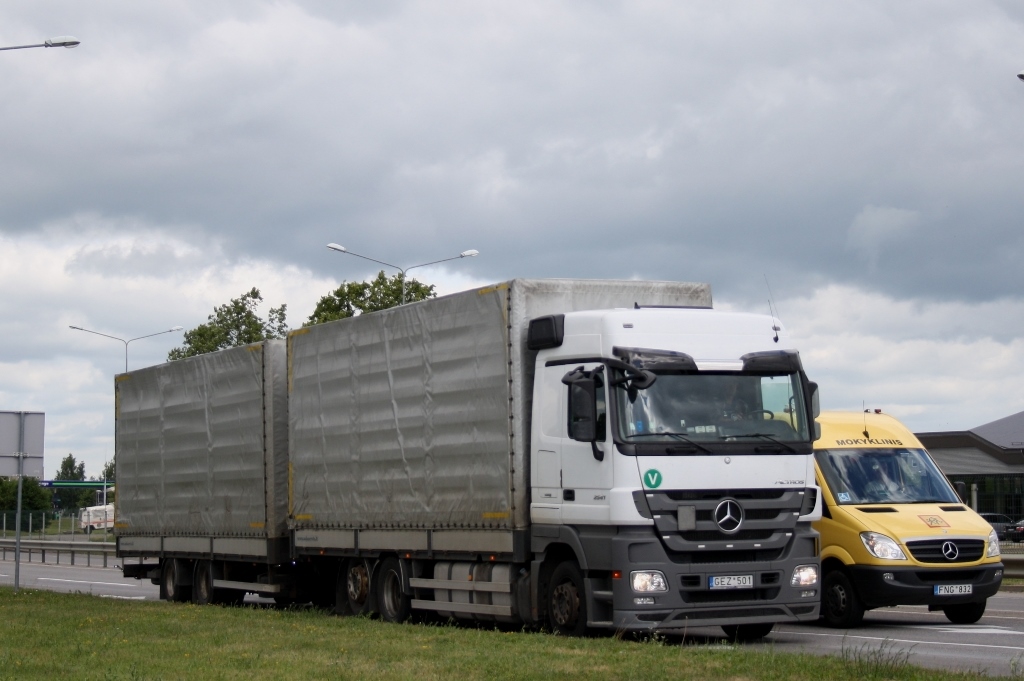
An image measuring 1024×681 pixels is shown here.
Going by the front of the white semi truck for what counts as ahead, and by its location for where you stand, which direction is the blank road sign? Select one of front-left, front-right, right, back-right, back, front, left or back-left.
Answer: back

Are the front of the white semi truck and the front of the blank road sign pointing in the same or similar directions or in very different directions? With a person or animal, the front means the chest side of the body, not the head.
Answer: very different directions

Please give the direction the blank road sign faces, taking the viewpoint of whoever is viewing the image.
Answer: facing away from the viewer

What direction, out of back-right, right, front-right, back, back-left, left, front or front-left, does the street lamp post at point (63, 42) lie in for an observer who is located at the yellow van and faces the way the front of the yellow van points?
back-right

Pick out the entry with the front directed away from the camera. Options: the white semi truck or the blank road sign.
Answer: the blank road sign

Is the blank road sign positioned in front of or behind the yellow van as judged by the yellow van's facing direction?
behind

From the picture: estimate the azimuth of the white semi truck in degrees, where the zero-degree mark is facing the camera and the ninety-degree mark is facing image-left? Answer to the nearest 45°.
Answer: approximately 315°

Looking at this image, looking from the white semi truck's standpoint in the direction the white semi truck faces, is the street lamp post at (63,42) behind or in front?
behind

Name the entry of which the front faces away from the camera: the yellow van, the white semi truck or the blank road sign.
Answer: the blank road sign
